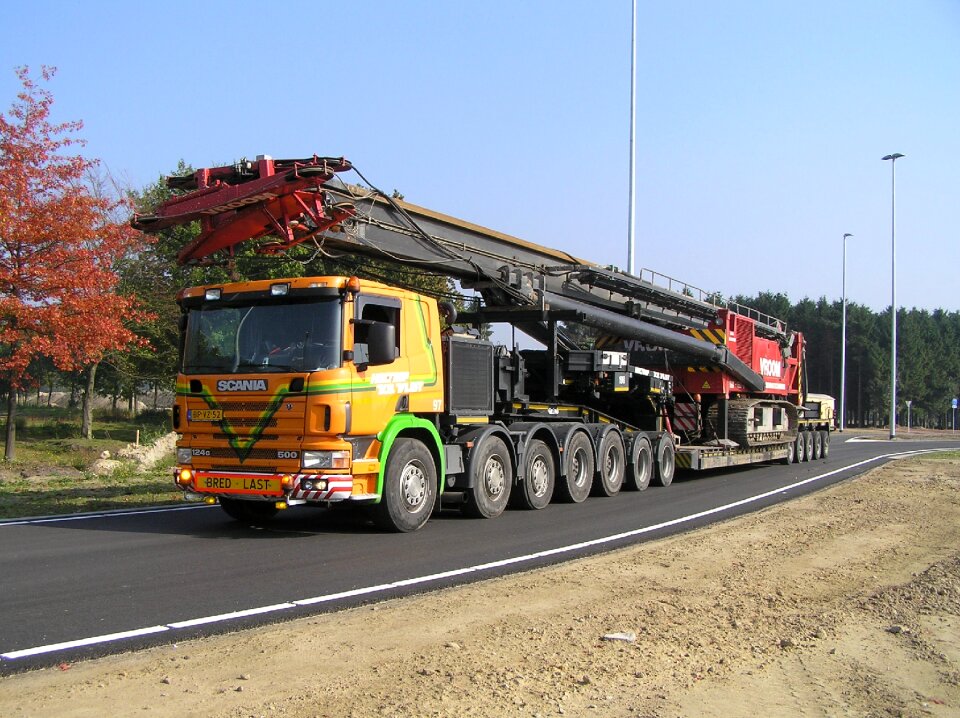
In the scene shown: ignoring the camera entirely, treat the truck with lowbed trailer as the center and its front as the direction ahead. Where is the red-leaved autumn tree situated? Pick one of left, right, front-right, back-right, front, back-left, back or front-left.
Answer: right

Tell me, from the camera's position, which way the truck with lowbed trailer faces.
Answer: facing the viewer and to the left of the viewer
